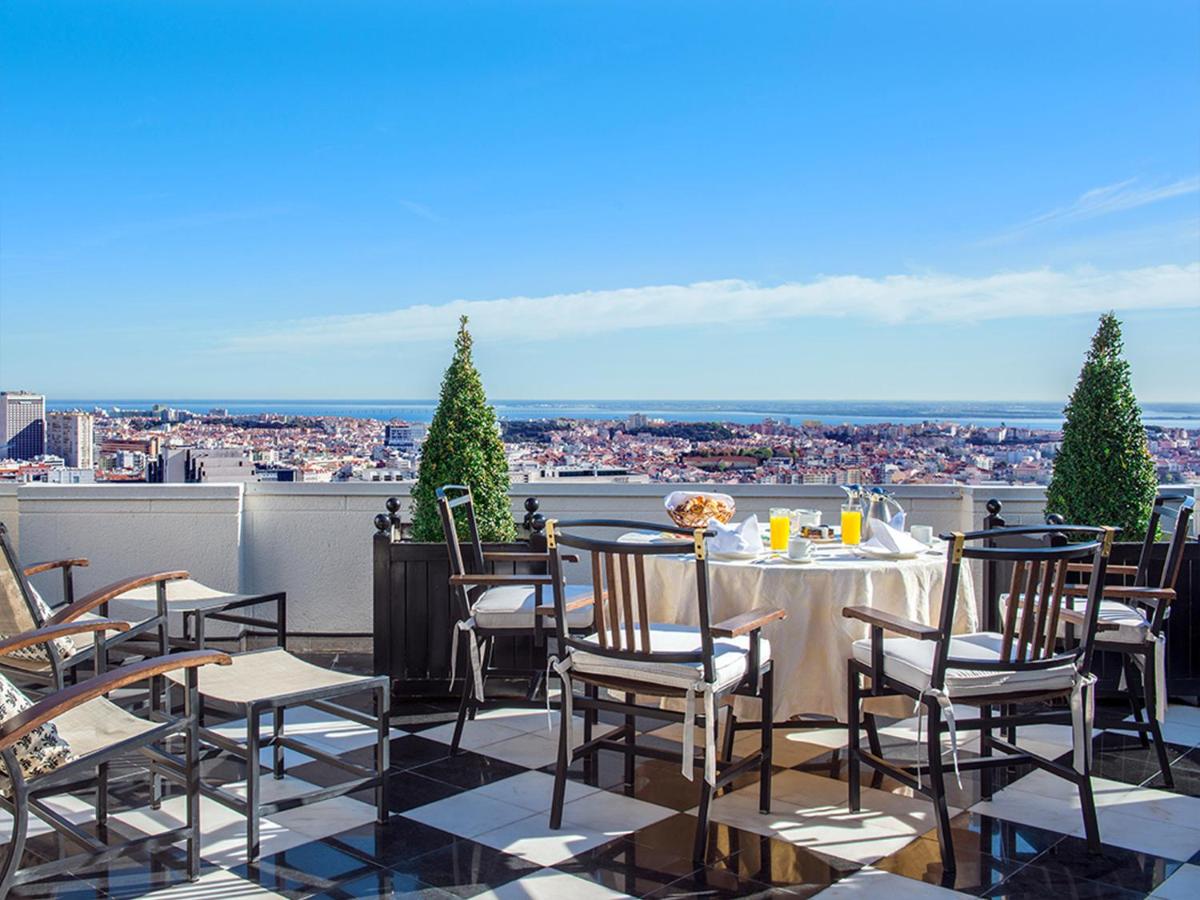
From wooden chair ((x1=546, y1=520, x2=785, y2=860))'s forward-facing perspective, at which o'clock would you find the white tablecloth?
The white tablecloth is roughly at 12 o'clock from the wooden chair.

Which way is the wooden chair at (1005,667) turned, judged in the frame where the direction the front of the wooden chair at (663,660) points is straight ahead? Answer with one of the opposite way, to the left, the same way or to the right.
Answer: to the left

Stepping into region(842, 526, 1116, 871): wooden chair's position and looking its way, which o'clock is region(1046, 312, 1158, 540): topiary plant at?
The topiary plant is roughly at 2 o'clock from the wooden chair.

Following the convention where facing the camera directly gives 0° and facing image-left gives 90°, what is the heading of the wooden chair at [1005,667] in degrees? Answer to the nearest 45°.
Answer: approximately 135°

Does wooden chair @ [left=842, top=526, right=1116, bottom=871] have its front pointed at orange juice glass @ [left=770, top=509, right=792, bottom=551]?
yes

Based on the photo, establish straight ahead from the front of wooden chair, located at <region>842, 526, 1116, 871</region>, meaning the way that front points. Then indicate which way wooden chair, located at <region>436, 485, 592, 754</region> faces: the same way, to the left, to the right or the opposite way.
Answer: to the right

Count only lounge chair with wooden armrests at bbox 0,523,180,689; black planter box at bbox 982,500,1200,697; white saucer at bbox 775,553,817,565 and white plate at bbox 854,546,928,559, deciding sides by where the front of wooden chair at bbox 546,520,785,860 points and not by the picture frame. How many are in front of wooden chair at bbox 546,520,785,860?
3

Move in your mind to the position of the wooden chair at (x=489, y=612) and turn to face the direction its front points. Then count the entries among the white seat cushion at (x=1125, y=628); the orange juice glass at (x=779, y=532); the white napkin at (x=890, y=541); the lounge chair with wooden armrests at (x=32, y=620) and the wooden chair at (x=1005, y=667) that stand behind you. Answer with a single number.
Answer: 1

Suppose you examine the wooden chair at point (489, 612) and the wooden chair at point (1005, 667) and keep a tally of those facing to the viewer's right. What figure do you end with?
1

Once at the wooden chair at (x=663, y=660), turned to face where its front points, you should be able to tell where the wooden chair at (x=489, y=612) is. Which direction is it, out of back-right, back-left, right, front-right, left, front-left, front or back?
left

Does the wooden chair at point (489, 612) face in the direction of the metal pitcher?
yes

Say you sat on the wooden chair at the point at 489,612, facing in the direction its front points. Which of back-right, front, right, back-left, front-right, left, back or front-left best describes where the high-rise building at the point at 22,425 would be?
back-left

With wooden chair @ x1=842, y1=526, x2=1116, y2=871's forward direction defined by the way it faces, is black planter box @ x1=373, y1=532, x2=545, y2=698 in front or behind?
in front

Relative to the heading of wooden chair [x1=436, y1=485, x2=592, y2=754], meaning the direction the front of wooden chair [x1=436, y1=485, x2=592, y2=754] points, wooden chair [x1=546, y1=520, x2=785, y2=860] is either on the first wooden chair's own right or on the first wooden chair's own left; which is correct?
on the first wooden chair's own right

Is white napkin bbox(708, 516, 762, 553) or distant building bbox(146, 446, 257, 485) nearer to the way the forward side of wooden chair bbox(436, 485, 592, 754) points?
the white napkin

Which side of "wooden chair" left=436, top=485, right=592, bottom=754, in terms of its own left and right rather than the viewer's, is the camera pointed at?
right

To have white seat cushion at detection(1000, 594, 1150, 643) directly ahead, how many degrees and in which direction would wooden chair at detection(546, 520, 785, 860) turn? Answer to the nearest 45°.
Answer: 0° — it already faces it

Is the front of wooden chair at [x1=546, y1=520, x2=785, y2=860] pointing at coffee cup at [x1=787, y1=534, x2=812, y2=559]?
yes

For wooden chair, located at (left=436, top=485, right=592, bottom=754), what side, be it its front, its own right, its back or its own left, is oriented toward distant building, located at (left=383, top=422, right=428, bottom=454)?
left
